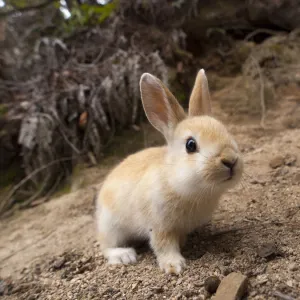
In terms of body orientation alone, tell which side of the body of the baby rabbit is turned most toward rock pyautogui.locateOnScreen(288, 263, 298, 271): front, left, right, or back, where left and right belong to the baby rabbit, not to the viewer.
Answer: front

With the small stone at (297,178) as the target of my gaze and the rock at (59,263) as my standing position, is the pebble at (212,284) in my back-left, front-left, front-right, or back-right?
front-right

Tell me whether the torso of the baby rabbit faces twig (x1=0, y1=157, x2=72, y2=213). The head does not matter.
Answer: no

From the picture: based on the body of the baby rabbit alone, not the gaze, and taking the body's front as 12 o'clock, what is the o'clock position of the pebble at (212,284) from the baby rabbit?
The pebble is roughly at 1 o'clock from the baby rabbit.

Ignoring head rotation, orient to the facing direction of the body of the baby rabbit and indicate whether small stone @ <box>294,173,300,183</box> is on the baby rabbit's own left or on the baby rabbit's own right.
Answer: on the baby rabbit's own left

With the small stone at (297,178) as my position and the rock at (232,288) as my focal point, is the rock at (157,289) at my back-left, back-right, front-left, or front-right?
front-right

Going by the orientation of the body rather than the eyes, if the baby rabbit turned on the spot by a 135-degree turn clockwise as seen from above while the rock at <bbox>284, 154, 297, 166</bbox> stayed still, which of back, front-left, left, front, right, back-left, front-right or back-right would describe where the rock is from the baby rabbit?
back-right

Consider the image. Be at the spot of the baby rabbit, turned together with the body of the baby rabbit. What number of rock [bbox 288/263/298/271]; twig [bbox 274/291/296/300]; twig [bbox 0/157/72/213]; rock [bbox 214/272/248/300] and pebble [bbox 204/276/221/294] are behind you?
1

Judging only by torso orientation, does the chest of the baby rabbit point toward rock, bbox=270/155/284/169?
no

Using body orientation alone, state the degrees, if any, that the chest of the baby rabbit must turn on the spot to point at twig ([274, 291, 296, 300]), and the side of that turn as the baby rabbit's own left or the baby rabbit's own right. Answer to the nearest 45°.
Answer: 0° — it already faces it

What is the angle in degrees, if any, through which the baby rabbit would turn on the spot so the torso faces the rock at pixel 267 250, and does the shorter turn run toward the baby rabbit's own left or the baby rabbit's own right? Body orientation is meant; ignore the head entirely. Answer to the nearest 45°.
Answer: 0° — it already faces it

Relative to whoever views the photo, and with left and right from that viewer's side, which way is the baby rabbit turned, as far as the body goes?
facing the viewer and to the right of the viewer

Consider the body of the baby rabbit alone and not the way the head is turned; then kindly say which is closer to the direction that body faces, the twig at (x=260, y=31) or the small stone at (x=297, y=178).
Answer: the small stone

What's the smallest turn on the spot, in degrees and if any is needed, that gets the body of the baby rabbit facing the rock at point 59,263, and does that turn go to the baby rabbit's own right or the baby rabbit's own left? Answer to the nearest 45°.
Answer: approximately 135° to the baby rabbit's own right

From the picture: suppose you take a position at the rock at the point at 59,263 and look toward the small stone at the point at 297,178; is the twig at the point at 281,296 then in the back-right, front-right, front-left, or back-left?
front-right

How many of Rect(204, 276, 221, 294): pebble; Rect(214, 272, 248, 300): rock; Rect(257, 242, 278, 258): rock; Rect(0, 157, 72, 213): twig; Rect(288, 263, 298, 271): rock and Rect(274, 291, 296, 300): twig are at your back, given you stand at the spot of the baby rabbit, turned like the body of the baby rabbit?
1

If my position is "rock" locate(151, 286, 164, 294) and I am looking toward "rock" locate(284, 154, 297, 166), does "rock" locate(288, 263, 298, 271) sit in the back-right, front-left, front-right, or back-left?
front-right
